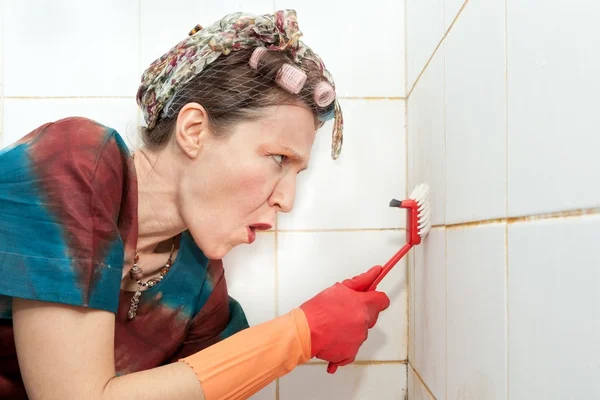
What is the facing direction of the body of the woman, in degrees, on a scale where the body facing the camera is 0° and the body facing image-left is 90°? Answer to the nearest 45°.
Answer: approximately 270°

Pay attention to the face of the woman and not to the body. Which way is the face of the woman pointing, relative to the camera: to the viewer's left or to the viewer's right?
to the viewer's right
